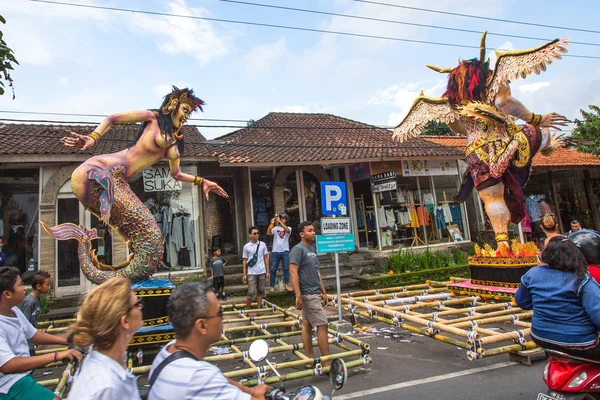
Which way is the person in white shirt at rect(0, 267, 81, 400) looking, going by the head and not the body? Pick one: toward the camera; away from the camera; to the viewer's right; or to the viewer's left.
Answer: to the viewer's right

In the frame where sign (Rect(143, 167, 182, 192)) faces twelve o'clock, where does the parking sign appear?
The parking sign is roughly at 11 o'clock from the sign.

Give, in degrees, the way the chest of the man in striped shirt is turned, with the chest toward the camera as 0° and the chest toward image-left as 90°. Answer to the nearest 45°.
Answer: approximately 225°

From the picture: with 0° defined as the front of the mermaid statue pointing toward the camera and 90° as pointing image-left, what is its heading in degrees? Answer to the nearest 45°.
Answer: approximately 315°

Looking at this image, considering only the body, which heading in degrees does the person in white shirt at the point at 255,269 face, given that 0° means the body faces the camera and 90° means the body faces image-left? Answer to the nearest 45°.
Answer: approximately 0°

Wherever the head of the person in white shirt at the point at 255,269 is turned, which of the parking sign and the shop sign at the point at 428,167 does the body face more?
the parking sign

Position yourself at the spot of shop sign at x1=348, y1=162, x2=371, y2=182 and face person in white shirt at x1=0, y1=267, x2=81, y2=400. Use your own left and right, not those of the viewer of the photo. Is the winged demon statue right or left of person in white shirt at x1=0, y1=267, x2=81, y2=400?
left

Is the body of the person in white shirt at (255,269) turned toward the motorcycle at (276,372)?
yes

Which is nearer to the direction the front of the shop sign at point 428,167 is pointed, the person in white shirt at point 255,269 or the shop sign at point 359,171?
the person in white shirt
